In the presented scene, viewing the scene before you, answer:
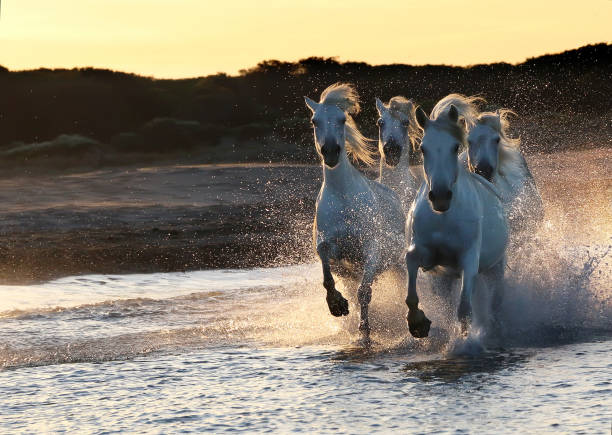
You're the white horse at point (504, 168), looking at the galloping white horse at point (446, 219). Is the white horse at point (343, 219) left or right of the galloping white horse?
right

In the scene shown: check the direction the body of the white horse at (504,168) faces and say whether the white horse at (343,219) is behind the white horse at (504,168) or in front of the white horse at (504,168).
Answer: in front

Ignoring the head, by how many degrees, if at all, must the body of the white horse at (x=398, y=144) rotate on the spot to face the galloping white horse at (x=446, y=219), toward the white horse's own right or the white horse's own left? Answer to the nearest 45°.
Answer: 0° — it already faces it

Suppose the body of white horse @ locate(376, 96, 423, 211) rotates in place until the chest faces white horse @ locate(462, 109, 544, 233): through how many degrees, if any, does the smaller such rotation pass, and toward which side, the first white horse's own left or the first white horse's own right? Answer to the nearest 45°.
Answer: approximately 90° to the first white horse's own left

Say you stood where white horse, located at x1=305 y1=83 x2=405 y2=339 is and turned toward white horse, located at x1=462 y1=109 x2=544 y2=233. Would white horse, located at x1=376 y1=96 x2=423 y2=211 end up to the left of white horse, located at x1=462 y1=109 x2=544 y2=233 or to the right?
left

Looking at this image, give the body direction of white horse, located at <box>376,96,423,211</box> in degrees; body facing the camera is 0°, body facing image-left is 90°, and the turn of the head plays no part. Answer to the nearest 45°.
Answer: approximately 0°

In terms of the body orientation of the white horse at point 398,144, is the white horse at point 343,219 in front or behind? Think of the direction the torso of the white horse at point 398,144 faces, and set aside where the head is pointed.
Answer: in front

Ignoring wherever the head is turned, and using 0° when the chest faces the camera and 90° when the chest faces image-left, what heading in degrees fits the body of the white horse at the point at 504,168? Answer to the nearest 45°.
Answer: approximately 45°
